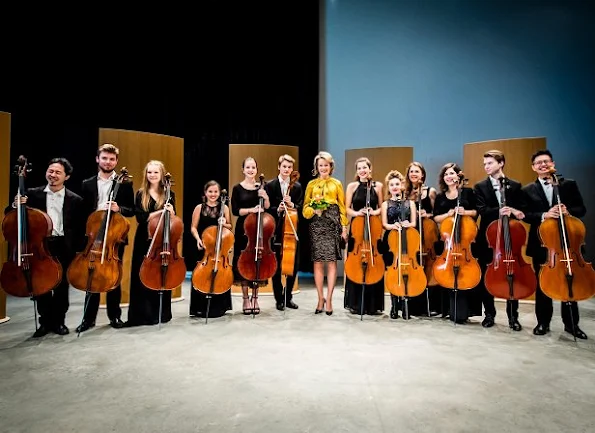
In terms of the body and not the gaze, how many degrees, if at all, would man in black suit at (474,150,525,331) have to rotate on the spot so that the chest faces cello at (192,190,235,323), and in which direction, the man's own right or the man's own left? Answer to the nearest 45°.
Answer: approximately 45° to the man's own right

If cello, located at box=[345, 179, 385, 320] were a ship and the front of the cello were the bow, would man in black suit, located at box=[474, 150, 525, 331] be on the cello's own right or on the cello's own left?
on the cello's own left

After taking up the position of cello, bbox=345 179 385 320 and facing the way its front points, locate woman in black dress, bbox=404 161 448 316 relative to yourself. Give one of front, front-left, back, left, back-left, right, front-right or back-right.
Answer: back-left

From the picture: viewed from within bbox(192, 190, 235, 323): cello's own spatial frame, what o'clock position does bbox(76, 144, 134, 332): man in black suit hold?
The man in black suit is roughly at 3 o'clock from the cello.

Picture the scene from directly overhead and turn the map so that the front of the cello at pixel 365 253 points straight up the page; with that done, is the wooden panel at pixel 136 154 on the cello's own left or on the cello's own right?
on the cello's own right

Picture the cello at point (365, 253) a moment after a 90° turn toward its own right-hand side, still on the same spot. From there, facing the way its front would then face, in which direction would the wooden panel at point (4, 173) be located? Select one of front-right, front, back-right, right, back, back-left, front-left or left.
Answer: front

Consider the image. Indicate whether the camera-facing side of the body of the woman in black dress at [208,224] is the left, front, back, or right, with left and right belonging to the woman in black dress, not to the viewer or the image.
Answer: front

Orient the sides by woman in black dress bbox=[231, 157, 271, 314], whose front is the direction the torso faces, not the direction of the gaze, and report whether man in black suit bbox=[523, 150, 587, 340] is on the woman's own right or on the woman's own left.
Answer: on the woman's own left

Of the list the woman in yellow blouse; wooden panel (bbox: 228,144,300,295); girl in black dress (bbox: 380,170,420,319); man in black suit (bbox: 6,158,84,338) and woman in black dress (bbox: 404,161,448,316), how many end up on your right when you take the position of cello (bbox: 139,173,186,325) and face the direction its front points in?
1

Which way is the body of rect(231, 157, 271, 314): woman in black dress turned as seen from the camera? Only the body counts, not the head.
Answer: toward the camera

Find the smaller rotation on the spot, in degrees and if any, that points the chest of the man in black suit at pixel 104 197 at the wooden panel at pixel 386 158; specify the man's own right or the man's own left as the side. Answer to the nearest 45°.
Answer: approximately 90° to the man's own left

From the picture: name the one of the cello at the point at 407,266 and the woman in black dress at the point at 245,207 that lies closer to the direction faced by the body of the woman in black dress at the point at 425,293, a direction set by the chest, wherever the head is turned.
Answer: the cello

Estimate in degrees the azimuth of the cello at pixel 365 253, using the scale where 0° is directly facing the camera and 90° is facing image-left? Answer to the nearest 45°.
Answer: approximately 0°

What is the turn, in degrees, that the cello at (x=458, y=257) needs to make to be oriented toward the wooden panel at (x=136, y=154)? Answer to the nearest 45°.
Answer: approximately 90° to its right

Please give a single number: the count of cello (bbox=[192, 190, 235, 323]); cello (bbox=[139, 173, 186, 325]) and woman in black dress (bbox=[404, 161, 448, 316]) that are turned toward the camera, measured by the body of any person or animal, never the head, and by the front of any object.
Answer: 3

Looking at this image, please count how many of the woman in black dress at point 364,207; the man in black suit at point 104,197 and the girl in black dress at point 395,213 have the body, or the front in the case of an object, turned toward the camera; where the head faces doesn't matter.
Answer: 3

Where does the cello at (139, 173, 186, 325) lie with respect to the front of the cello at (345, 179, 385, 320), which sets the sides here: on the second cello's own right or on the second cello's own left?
on the second cello's own right

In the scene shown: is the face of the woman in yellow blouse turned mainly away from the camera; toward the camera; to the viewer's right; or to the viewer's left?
toward the camera

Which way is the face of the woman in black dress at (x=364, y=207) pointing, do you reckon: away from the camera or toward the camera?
toward the camera

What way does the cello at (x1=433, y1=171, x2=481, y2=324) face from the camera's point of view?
toward the camera
